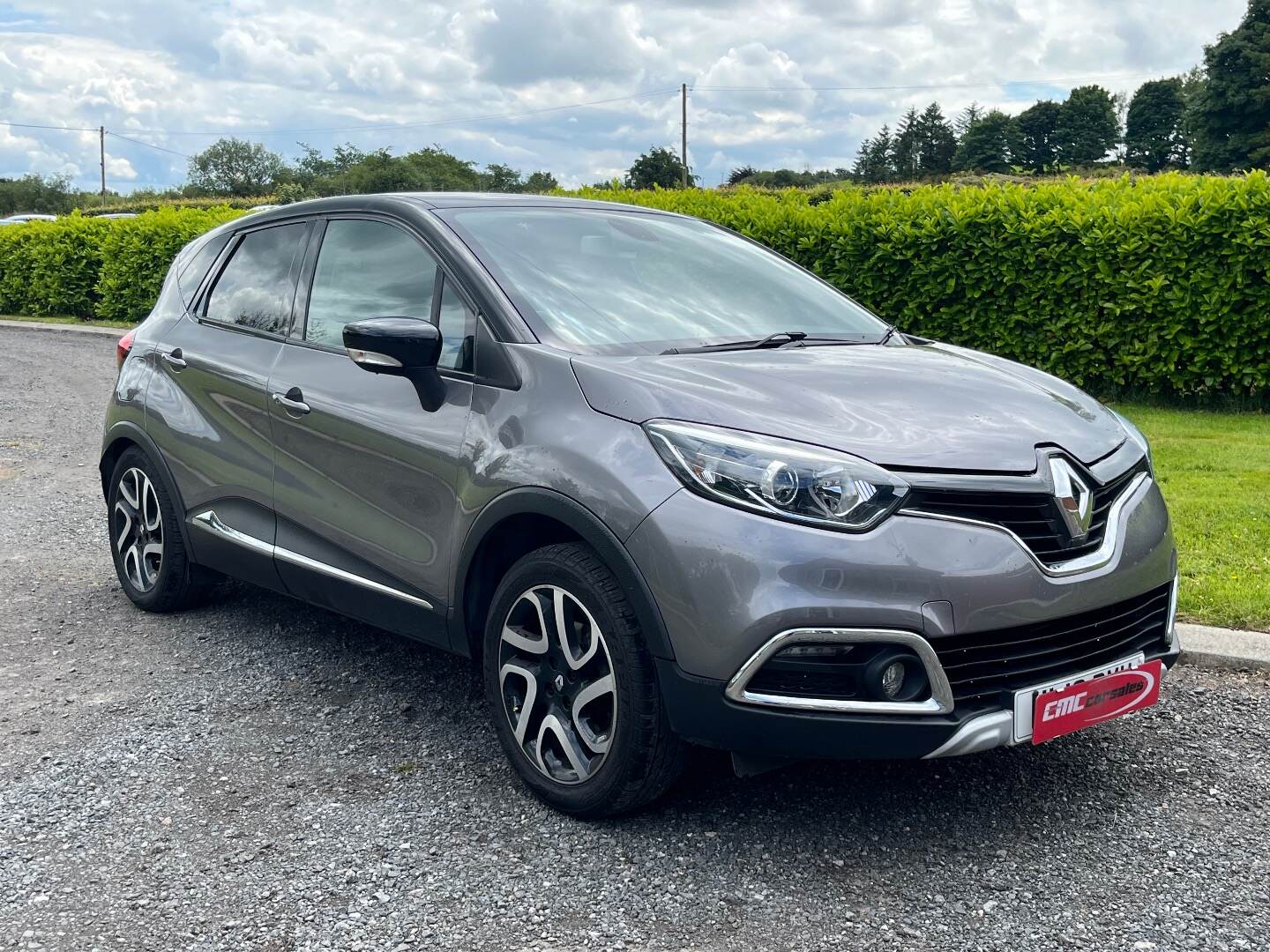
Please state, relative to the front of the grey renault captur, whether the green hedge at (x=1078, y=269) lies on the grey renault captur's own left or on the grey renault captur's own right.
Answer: on the grey renault captur's own left

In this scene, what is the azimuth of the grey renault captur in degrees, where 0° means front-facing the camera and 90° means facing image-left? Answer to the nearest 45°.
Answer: approximately 315°
